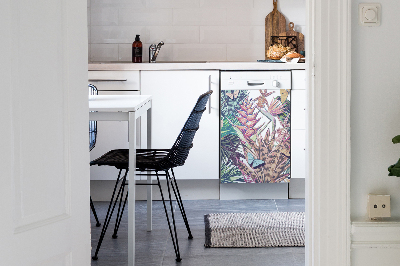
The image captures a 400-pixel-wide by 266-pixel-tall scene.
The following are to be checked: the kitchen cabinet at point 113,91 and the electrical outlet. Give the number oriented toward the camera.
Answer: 2

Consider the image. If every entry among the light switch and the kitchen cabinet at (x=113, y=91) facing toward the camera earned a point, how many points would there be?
2

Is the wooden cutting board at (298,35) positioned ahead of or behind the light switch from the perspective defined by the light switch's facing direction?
behind

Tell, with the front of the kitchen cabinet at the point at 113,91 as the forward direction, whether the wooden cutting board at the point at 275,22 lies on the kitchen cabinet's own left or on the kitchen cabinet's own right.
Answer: on the kitchen cabinet's own left

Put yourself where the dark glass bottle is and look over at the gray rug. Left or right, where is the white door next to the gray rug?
right

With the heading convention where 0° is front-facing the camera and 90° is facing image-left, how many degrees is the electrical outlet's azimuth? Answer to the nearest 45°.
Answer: approximately 0°

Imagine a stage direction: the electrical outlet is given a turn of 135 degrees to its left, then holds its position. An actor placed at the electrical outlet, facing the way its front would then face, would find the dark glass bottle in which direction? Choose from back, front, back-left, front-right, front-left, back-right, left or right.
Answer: left

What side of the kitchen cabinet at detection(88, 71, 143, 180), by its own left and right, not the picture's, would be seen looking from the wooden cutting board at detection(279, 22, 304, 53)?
left

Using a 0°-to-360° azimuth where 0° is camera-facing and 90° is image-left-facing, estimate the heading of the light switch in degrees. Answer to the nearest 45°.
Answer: approximately 0°
